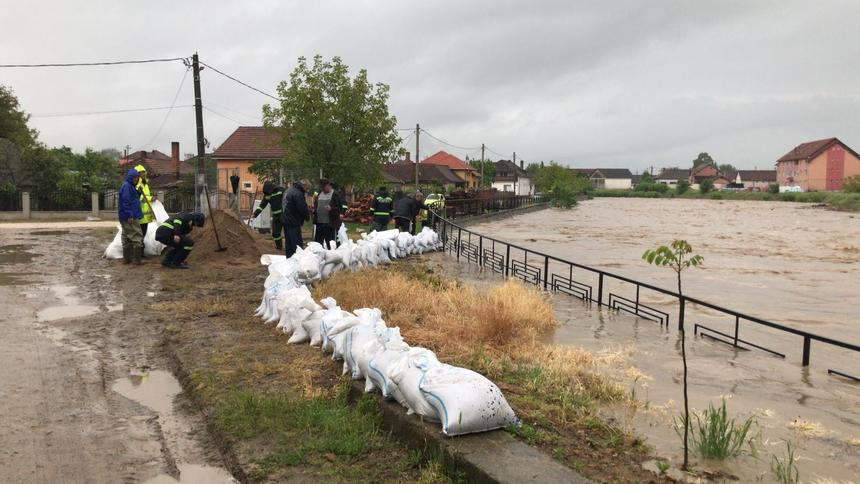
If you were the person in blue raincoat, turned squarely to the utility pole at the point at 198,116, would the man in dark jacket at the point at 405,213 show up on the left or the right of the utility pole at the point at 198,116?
right

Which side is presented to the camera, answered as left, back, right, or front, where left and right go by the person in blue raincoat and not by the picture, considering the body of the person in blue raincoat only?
right

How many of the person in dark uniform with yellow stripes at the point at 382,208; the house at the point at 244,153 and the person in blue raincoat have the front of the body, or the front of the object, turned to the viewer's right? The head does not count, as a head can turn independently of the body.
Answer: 1

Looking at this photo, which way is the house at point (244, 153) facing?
toward the camera

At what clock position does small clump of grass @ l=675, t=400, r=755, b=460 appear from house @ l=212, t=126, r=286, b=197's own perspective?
The small clump of grass is roughly at 12 o'clock from the house.

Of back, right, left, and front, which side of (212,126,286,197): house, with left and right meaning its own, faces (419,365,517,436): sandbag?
front

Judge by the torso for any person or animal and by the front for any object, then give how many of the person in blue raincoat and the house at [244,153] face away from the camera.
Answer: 0

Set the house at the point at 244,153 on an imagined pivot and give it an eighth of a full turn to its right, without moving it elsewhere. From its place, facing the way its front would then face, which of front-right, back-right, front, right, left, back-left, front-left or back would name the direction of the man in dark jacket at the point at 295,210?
front-left

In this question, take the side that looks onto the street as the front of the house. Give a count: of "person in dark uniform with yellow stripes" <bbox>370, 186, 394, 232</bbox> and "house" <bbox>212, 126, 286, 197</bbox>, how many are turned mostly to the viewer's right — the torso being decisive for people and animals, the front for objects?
0

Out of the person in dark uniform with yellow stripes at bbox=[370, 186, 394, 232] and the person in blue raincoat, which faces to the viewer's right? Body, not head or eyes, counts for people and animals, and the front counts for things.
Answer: the person in blue raincoat

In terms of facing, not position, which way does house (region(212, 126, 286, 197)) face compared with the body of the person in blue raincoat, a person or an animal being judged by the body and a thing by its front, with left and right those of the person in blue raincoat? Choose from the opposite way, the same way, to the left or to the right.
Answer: to the right

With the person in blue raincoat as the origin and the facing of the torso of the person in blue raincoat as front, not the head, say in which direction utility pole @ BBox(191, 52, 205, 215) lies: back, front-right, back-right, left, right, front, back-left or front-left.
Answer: left
